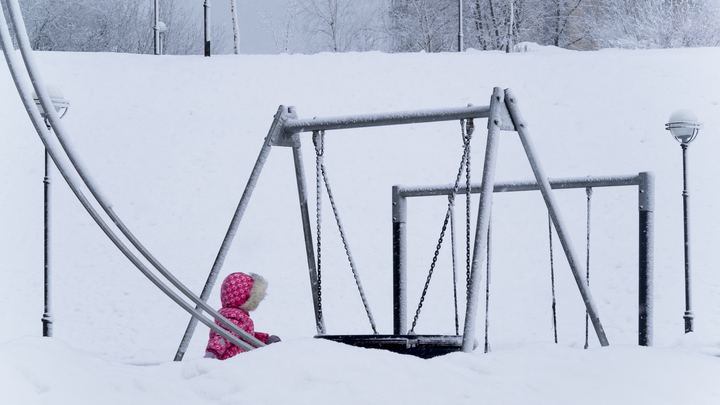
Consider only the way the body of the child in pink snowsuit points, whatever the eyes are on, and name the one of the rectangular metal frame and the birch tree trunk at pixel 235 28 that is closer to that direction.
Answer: the rectangular metal frame

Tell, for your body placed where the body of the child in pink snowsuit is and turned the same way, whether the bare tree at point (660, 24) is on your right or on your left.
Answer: on your left

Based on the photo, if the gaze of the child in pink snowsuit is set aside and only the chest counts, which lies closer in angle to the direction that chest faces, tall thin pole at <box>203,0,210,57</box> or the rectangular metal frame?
the rectangular metal frame

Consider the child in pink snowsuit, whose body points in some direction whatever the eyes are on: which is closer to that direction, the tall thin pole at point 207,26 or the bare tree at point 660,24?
the bare tree

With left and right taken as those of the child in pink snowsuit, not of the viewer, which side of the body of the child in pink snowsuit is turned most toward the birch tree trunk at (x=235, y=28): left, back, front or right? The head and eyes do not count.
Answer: left

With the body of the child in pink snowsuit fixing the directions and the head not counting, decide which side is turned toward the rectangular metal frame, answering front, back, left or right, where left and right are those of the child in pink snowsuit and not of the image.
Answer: front

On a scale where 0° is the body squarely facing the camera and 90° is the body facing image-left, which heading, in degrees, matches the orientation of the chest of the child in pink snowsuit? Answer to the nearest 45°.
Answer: approximately 270°

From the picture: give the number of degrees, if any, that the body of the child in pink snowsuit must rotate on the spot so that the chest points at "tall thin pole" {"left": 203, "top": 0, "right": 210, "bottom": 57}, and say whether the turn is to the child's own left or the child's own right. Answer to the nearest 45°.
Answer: approximately 90° to the child's own left

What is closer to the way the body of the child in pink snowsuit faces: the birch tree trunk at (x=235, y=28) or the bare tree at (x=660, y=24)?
the bare tree
